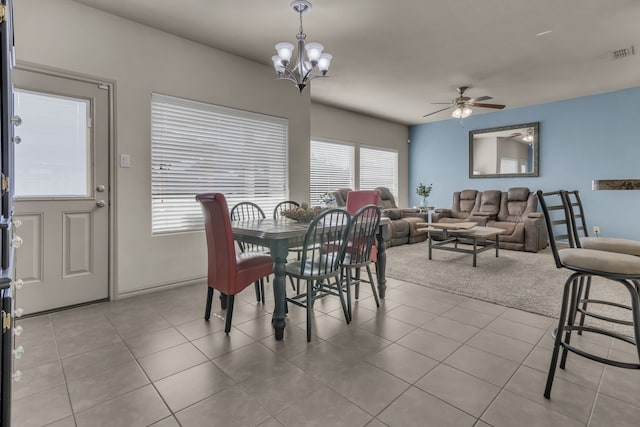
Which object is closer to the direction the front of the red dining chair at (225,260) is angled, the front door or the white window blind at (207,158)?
the white window blind

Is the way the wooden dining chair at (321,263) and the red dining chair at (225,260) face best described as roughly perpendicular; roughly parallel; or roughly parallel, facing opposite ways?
roughly perpendicular

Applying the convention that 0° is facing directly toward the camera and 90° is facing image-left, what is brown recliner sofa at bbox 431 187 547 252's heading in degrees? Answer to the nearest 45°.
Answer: approximately 45°

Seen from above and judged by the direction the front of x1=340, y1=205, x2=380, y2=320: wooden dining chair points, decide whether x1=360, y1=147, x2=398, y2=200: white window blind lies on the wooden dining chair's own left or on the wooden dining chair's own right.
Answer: on the wooden dining chair's own right

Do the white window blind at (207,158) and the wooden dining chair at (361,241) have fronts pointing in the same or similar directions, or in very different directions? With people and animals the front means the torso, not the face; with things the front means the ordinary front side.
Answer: very different directions

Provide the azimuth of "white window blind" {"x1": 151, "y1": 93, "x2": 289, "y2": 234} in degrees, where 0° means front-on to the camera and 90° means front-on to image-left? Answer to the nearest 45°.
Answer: approximately 315°

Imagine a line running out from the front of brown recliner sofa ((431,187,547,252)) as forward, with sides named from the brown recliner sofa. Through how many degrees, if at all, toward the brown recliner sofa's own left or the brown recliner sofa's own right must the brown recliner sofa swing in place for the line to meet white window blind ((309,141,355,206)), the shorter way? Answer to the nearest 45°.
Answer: approximately 45° to the brown recliner sofa's own right

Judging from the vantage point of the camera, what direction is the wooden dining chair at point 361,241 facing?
facing away from the viewer and to the left of the viewer
